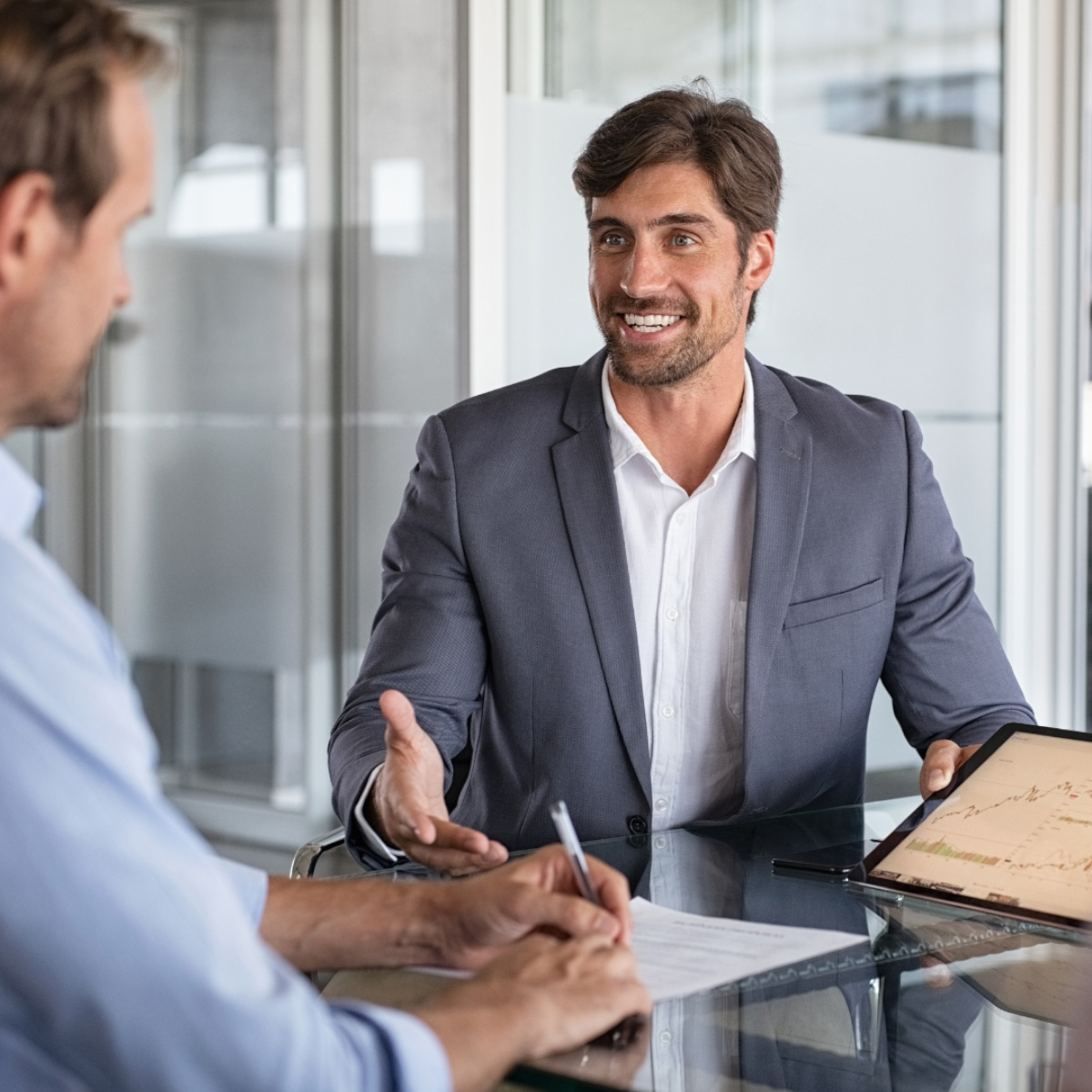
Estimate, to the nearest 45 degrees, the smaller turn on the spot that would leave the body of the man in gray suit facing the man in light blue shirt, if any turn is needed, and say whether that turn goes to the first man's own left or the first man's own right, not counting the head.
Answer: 0° — they already face them

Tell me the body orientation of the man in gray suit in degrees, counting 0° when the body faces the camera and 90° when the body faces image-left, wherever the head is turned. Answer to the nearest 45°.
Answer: approximately 0°

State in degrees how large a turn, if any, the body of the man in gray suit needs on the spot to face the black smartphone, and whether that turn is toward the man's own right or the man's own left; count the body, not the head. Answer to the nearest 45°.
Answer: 0° — they already face it

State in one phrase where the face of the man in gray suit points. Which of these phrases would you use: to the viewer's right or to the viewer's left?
to the viewer's left

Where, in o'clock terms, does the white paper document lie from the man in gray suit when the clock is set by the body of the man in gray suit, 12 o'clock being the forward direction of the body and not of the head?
The white paper document is roughly at 12 o'clock from the man in gray suit.
